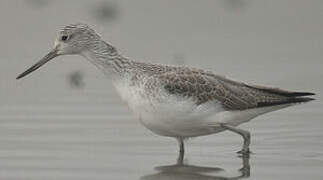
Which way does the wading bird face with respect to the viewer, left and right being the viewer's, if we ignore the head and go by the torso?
facing to the left of the viewer
